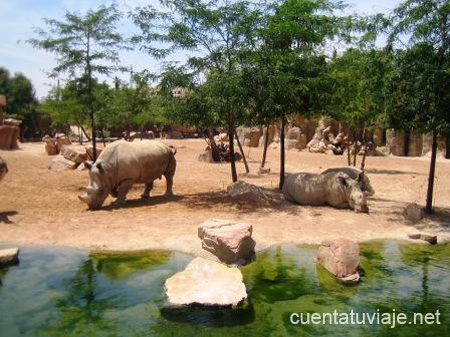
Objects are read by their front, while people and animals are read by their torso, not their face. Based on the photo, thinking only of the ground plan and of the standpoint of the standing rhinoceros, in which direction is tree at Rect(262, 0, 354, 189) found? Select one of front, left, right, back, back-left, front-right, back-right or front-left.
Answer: back-left

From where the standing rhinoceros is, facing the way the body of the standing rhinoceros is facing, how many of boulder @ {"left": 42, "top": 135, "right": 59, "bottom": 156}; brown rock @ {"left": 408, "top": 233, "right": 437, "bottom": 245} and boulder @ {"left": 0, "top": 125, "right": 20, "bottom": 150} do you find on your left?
1

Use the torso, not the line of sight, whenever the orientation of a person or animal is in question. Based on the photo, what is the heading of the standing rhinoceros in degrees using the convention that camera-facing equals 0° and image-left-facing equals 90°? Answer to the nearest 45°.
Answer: approximately 45°

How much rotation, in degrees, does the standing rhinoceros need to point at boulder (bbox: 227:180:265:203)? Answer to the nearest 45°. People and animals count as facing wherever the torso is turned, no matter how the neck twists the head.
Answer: approximately 135° to its left

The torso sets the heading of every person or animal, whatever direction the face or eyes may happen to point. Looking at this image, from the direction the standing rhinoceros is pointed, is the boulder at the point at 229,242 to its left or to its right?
on its left

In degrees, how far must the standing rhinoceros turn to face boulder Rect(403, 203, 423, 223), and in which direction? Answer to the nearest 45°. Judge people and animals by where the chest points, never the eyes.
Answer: approximately 135° to its left

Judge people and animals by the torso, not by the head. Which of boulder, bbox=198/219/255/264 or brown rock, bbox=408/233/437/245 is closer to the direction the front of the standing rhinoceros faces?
the boulder

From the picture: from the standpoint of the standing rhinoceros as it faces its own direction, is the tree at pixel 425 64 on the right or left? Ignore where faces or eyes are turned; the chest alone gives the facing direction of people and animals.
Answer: on its left
